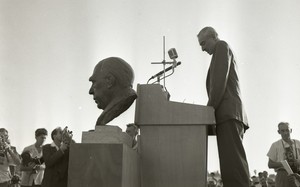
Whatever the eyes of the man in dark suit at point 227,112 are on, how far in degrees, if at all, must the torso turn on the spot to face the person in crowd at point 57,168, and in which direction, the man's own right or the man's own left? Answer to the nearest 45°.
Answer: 0° — they already face them

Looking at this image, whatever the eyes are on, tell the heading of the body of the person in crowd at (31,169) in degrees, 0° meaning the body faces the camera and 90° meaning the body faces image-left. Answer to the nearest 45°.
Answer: approximately 315°

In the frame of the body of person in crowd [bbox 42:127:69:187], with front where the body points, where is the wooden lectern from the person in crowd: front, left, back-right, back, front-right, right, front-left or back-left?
front

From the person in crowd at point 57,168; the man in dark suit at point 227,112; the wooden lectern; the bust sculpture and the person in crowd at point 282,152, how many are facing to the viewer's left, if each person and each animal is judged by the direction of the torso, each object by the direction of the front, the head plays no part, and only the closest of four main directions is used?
3

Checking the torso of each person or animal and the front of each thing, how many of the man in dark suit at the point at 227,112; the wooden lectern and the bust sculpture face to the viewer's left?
3

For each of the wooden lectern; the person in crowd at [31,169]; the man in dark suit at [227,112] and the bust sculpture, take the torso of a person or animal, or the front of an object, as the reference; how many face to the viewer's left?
3

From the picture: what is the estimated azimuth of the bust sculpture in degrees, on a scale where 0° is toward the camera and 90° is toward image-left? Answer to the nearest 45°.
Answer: approximately 90°

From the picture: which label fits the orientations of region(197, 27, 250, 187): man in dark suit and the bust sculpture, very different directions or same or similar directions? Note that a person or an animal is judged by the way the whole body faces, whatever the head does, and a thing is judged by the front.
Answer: same or similar directions

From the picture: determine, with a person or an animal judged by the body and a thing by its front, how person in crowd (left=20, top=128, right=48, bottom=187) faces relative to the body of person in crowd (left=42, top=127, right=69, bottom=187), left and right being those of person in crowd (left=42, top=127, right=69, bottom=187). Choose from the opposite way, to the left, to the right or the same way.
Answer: the same way

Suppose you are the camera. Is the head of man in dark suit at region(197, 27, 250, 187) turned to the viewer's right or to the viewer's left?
to the viewer's left

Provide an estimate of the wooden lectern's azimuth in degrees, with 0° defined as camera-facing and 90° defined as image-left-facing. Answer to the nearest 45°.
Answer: approximately 90°

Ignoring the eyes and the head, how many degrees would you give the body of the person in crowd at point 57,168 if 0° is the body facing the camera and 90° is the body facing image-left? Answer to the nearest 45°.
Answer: approximately 315°
